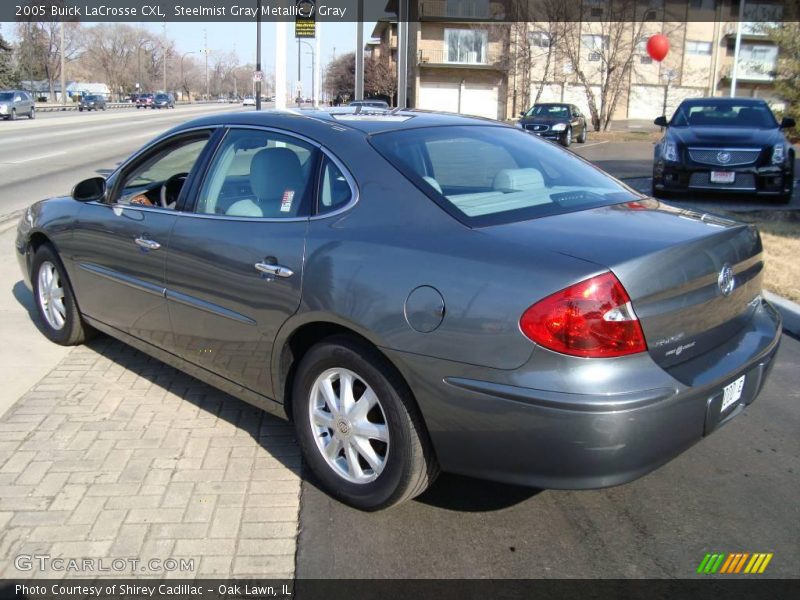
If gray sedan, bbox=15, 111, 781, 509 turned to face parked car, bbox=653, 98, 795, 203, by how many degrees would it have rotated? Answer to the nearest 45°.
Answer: approximately 90° to its right

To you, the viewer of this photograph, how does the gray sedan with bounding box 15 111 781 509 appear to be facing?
facing away from the viewer and to the left of the viewer

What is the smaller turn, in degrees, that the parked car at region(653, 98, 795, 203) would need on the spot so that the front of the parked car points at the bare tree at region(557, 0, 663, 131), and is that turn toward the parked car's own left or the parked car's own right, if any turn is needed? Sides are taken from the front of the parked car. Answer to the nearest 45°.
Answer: approximately 180°

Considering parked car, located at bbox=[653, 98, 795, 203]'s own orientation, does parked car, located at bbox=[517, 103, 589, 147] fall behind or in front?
behind

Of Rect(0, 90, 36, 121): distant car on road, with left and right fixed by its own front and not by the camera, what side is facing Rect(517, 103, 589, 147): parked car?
left

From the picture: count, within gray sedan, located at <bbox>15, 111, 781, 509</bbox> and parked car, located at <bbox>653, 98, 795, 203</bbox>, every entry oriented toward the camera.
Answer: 1

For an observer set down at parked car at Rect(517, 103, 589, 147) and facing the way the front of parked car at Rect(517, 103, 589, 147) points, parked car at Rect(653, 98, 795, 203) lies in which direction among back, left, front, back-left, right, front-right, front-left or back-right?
front-left

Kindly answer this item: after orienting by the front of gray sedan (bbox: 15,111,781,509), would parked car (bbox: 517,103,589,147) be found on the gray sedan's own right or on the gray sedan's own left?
on the gray sedan's own right

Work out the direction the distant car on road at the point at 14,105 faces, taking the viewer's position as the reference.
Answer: facing the viewer and to the left of the viewer
